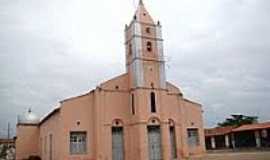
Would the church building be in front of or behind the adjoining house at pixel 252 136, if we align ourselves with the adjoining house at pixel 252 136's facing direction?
in front

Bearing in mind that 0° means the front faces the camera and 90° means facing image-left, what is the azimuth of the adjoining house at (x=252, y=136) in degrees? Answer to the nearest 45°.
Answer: approximately 45°
